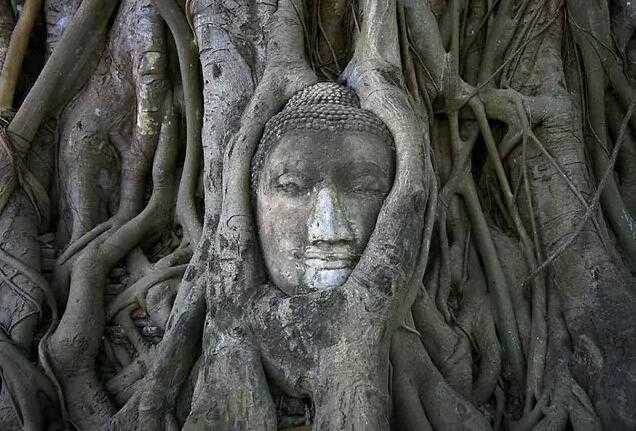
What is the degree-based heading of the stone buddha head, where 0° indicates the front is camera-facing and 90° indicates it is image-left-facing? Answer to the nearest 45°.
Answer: approximately 0°
